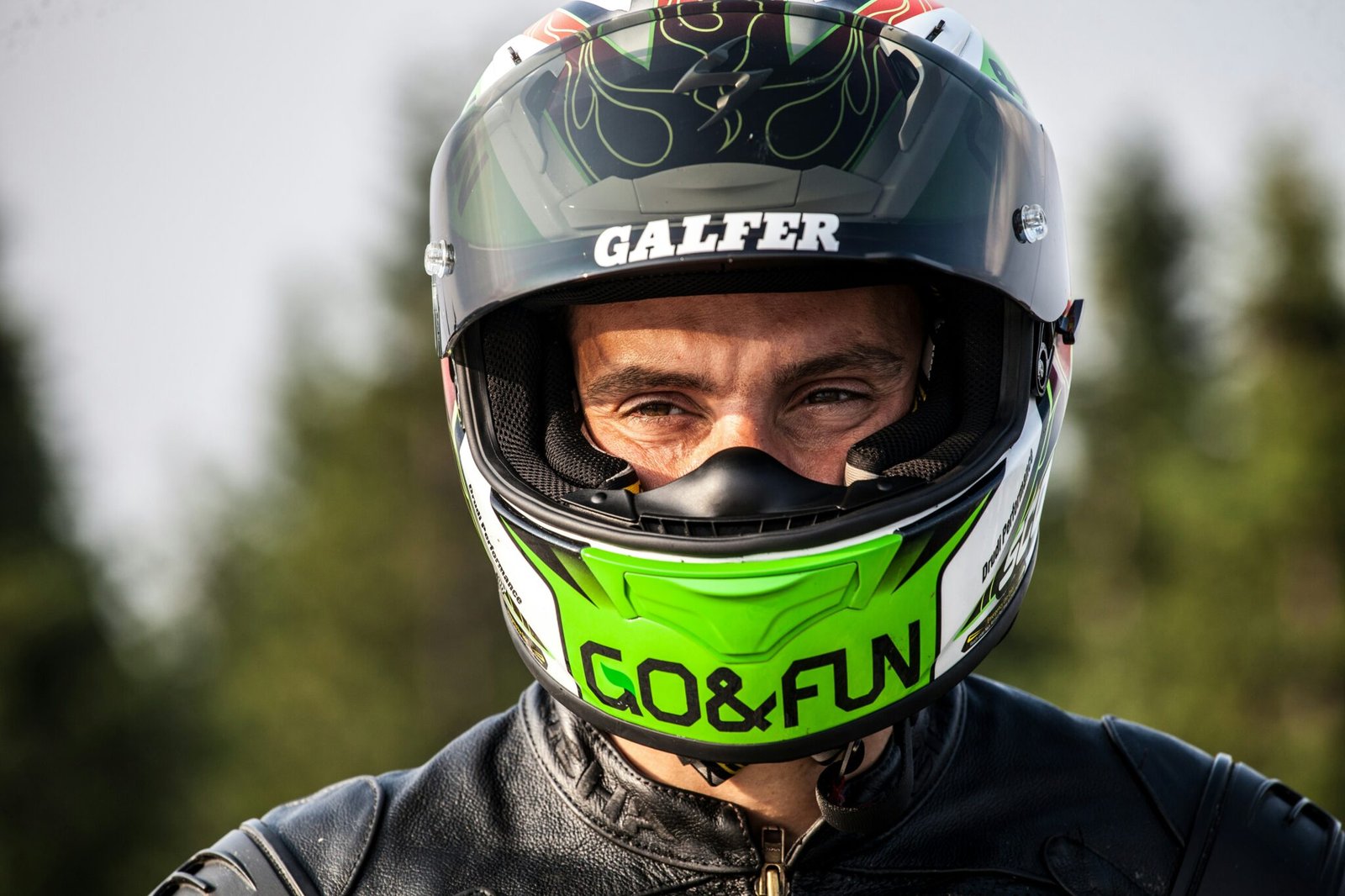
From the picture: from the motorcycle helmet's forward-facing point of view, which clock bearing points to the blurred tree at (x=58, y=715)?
The blurred tree is roughly at 5 o'clock from the motorcycle helmet.

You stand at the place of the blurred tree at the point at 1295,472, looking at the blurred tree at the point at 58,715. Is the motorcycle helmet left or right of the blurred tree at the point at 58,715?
left

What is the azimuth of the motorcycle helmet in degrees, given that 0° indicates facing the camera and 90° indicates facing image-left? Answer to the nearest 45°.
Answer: approximately 0°

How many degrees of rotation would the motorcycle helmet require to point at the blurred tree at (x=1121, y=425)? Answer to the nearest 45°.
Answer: approximately 180°

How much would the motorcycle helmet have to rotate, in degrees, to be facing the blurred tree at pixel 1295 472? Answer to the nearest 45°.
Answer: approximately 180°

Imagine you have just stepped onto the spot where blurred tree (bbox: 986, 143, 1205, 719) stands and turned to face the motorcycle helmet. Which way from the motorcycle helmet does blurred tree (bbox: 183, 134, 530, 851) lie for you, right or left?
right

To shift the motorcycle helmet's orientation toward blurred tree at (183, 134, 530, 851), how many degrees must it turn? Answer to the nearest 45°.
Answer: approximately 180°
